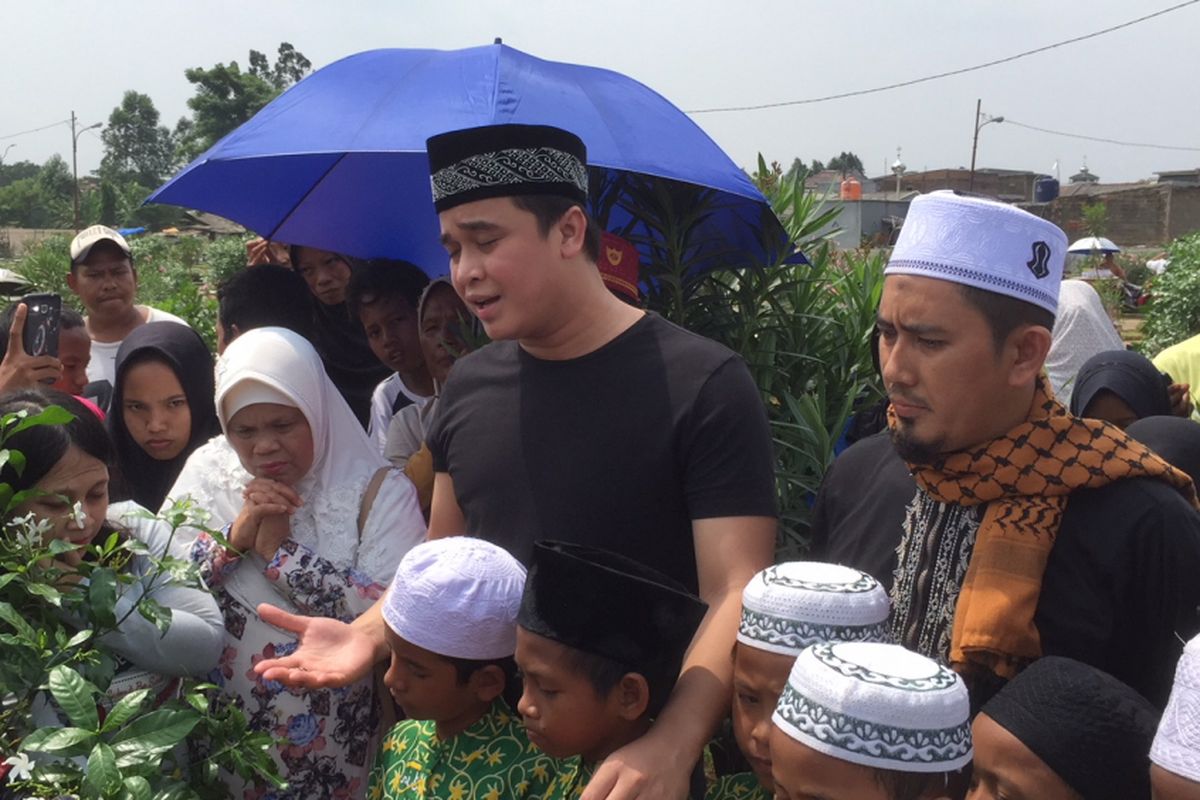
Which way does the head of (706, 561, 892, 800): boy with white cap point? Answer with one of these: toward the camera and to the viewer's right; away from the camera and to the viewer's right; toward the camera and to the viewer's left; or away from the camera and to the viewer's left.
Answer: toward the camera and to the viewer's left

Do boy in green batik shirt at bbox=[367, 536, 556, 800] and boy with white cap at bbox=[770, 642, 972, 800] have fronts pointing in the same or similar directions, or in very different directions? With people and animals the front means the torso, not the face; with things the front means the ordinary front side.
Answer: same or similar directions

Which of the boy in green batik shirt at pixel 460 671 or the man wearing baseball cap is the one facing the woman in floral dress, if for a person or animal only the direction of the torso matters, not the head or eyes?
the man wearing baseball cap

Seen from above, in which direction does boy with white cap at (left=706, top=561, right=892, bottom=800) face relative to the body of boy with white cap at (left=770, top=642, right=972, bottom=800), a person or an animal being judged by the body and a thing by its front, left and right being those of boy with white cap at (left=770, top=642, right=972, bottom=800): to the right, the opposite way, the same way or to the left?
the same way

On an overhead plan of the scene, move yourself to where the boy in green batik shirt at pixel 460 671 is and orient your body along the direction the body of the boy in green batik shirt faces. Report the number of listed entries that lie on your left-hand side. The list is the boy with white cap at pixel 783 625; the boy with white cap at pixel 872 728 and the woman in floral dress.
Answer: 2

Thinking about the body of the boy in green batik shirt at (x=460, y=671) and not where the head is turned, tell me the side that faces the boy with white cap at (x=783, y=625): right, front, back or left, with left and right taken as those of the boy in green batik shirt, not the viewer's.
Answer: left

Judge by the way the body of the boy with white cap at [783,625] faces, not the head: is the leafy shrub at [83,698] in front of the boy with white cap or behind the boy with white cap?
in front

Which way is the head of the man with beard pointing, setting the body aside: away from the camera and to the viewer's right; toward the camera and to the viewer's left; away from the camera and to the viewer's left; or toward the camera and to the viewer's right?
toward the camera and to the viewer's left

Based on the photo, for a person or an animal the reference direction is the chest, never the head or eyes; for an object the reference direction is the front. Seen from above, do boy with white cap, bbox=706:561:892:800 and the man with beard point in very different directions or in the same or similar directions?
same or similar directions

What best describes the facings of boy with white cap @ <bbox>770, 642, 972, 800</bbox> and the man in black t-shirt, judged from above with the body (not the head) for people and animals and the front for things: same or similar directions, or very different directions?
same or similar directions

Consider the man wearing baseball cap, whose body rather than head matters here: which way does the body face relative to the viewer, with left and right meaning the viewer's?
facing the viewer

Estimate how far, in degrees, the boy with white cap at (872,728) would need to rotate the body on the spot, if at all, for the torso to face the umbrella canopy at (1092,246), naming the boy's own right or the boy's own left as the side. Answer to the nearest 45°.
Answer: approximately 135° to the boy's own right

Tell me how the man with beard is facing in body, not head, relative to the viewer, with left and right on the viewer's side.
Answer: facing the viewer and to the left of the viewer

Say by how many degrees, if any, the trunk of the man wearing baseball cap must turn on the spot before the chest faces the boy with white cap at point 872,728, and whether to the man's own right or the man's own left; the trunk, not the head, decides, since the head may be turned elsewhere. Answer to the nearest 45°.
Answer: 0° — they already face them

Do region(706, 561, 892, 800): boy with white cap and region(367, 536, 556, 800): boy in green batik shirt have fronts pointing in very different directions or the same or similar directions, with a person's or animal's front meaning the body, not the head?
same or similar directions

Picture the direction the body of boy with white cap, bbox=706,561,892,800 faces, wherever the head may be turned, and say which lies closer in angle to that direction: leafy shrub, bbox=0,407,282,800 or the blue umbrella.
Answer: the leafy shrub

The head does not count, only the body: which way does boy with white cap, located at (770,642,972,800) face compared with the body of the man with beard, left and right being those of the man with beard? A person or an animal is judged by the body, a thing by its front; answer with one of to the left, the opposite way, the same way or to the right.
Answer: the same way

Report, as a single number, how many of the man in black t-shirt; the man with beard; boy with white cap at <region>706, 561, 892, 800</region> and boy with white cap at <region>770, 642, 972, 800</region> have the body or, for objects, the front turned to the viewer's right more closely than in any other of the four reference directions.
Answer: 0
